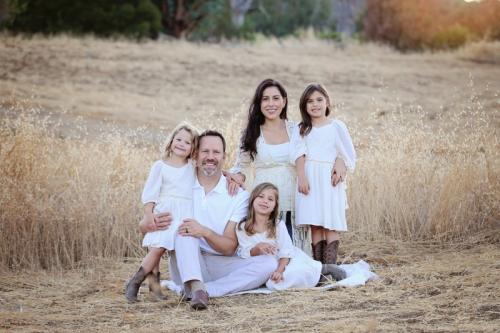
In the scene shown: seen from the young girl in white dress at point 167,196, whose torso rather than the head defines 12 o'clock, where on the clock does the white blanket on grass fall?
The white blanket on grass is roughly at 9 o'clock from the young girl in white dress.

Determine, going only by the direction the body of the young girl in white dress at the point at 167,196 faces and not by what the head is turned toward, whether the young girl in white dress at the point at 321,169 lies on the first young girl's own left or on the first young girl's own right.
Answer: on the first young girl's own left

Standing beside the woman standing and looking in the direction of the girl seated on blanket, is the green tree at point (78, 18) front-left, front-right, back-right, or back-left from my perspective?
back-right

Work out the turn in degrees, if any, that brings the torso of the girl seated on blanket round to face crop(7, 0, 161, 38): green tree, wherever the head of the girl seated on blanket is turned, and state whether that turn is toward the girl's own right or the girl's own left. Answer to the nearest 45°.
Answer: approximately 180°

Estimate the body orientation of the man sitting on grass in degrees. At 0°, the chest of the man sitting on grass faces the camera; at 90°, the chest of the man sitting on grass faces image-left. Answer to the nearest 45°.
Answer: approximately 0°
